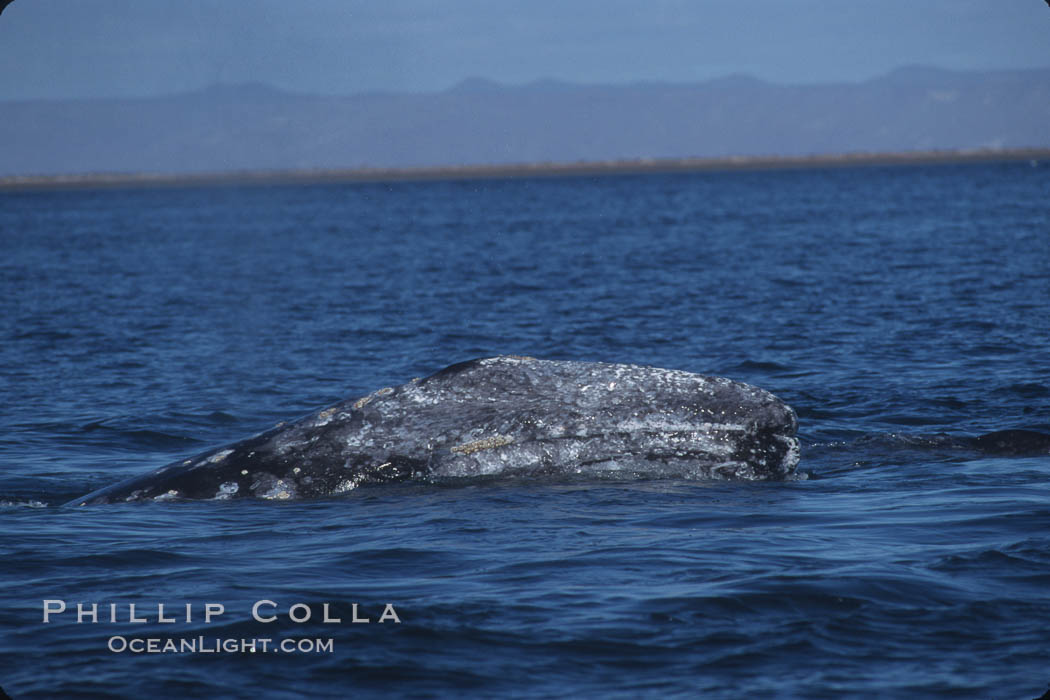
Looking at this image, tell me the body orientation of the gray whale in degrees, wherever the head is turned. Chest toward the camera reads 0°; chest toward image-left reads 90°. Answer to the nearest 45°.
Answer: approximately 270°
